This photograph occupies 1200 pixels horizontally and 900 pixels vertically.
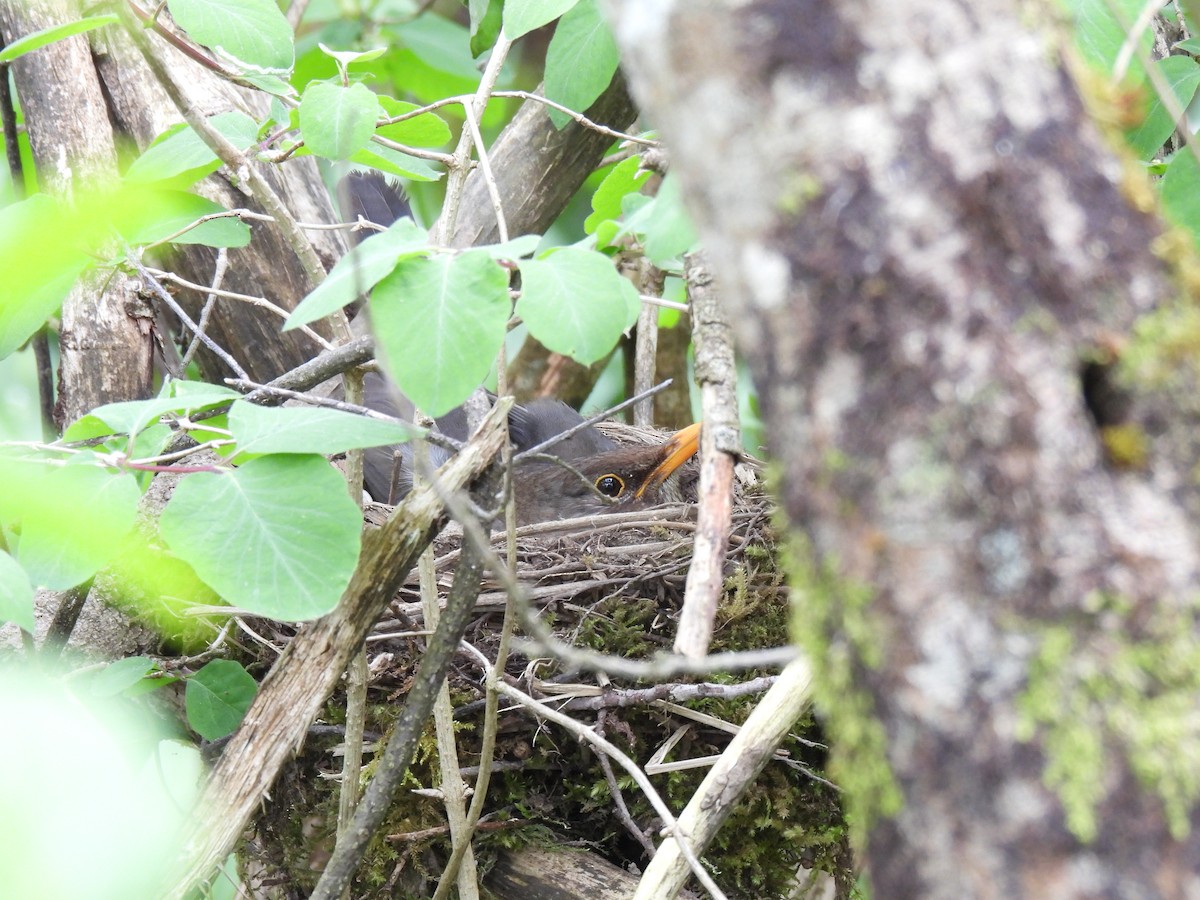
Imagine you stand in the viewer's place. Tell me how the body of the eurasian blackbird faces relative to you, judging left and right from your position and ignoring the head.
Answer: facing to the right of the viewer

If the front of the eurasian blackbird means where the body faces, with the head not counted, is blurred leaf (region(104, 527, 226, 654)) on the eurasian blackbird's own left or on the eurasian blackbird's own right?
on the eurasian blackbird's own right

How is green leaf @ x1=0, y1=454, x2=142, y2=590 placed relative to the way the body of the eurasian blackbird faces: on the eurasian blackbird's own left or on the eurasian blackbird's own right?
on the eurasian blackbird's own right

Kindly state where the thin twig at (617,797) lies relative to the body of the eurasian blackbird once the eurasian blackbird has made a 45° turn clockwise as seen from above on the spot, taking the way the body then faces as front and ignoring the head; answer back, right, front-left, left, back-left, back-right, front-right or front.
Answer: front-right

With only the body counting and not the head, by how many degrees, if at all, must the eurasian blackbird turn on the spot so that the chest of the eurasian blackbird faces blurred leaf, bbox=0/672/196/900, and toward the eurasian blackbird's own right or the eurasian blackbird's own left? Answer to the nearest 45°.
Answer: approximately 90° to the eurasian blackbird's own right
